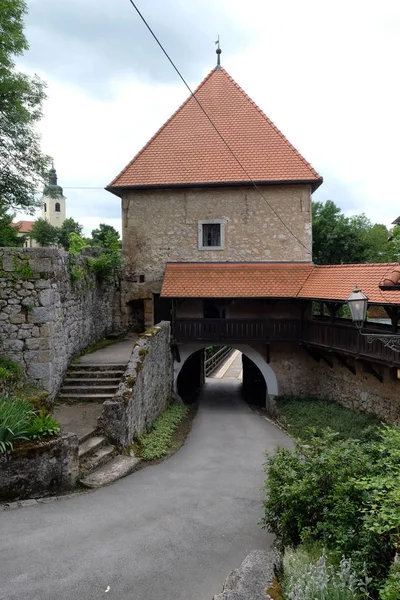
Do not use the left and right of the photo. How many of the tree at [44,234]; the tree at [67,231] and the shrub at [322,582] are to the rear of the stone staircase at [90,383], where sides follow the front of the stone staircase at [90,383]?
2

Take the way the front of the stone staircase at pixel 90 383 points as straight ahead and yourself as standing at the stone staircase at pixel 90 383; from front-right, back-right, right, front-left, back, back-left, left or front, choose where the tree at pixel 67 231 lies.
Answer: back

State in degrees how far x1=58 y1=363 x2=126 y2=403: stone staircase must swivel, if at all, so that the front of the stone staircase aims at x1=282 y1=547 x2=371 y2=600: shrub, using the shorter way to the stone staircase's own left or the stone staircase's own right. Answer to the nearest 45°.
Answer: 0° — it already faces it

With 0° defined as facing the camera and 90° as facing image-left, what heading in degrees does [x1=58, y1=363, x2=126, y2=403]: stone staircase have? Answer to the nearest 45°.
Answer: approximately 0°

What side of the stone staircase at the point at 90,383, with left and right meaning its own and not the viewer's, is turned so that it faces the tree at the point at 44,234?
back

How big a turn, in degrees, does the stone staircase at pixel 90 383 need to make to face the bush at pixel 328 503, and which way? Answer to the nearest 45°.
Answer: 0° — it already faces it

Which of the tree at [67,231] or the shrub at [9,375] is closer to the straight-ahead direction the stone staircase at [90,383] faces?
the shrub

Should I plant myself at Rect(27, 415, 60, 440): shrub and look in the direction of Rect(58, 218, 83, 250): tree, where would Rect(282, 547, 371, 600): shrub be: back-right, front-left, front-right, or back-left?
back-right
